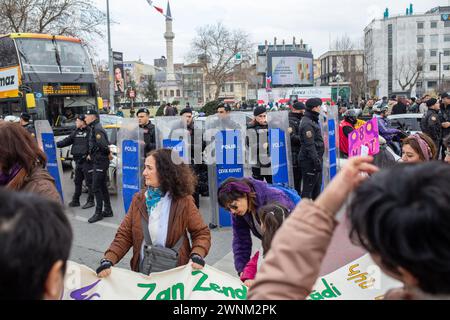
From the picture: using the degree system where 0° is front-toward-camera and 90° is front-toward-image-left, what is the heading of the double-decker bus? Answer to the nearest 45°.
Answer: approximately 315°

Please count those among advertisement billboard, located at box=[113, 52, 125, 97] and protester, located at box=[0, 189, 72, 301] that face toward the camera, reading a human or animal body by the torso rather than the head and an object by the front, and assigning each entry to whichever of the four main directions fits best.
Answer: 1

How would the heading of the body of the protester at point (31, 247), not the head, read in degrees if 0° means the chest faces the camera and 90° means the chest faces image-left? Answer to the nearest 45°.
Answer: approximately 225°

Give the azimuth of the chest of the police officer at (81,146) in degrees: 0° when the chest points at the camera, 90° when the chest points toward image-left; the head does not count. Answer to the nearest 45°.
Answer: approximately 45°

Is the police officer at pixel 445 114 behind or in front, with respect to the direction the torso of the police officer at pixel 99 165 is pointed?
behind

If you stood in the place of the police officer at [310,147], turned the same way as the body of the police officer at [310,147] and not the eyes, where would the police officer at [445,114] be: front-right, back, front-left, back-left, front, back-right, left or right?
front-left

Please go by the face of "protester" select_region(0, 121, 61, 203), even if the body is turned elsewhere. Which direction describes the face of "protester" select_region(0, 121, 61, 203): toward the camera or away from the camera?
away from the camera
